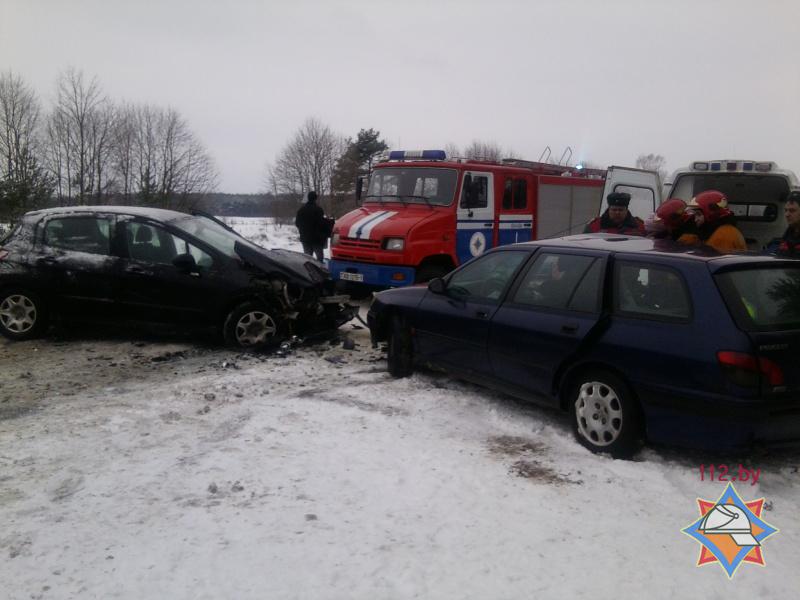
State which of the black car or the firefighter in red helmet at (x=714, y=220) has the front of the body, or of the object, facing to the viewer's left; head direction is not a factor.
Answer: the firefighter in red helmet

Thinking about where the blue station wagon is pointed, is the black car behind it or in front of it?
in front

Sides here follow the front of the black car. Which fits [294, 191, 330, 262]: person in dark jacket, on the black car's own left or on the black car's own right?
on the black car's own left

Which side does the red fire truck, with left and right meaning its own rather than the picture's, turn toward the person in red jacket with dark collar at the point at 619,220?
left

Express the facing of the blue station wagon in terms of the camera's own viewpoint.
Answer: facing away from the viewer and to the left of the viewer

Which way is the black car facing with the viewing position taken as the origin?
facing to the right of the viewer

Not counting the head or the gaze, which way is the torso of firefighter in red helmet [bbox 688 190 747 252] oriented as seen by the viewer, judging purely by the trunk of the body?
to the viewer's left

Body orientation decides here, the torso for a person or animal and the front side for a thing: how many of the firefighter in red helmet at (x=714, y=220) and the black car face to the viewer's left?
1

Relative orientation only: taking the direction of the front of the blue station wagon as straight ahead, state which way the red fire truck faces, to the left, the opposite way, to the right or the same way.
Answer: to the left

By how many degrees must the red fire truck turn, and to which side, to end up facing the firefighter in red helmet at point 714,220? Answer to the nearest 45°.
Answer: approximately 90° to its left

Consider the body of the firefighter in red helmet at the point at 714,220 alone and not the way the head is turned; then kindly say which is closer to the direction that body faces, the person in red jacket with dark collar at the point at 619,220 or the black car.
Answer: the black car
